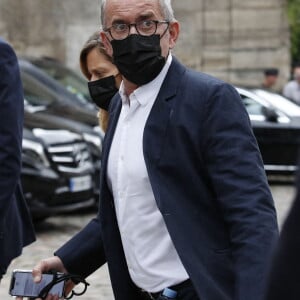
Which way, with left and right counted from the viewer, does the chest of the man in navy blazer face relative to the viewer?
facing the viewer and to the left of the viewer

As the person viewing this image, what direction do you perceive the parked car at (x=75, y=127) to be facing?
facing the viewer and to the right of the viewer

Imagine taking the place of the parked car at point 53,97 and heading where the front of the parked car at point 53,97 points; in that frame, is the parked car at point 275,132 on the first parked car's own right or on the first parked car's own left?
on the first parked car's own left

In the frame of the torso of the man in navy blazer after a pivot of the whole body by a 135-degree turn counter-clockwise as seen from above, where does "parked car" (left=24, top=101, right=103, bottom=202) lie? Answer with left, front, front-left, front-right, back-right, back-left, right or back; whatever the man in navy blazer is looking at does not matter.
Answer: left

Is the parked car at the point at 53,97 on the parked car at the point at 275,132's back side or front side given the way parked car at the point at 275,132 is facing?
on the back side

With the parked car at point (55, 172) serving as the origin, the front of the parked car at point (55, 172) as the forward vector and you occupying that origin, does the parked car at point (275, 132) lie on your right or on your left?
on your left

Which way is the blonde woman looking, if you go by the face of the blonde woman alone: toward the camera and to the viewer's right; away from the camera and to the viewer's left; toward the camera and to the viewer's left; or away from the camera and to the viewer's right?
toward the camera and to the viewer's left
